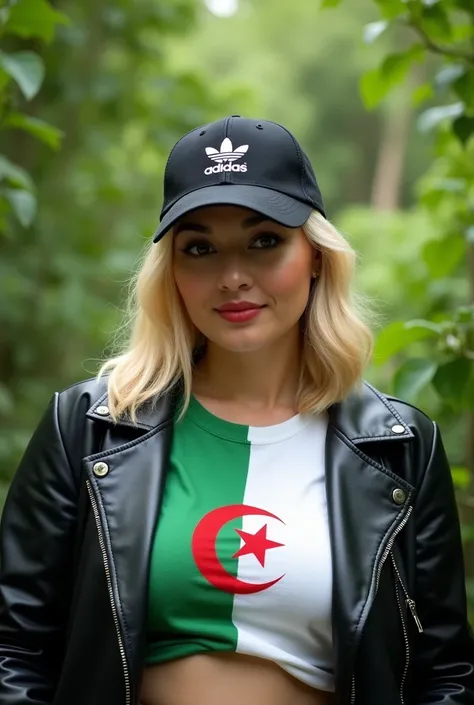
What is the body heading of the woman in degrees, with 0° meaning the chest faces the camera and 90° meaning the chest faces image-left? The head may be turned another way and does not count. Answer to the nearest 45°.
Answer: approximately 0°
